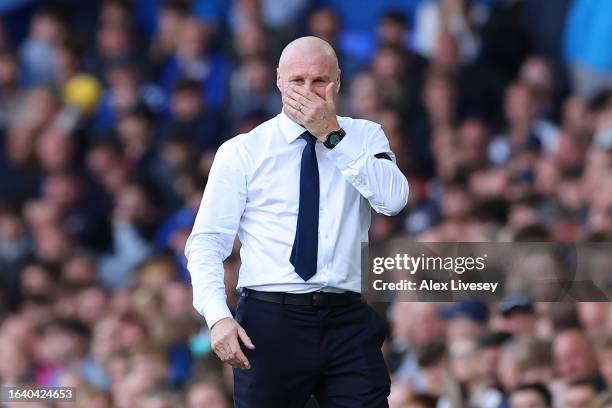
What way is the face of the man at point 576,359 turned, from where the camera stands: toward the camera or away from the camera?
toward the camera

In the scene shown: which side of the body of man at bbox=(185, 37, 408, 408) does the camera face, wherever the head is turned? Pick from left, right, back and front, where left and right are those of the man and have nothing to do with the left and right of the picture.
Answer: front

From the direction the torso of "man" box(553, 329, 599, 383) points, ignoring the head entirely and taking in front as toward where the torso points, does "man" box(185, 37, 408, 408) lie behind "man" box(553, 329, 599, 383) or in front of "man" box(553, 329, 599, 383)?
in front

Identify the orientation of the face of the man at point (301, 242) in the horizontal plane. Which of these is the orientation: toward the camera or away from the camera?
toward the camera

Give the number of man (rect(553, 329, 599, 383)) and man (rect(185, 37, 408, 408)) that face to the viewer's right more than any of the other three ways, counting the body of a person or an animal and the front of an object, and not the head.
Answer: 0

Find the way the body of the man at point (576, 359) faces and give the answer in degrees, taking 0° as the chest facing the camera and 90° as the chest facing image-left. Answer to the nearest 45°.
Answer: approximately 45°

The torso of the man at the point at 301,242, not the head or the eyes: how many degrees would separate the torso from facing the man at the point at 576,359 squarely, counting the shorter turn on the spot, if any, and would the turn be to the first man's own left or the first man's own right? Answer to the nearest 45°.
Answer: approximately 135° to the first man's own left

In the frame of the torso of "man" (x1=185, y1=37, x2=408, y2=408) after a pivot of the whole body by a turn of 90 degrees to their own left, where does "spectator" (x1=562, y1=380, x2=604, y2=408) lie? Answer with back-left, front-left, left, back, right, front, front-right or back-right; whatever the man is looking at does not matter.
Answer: front-left
